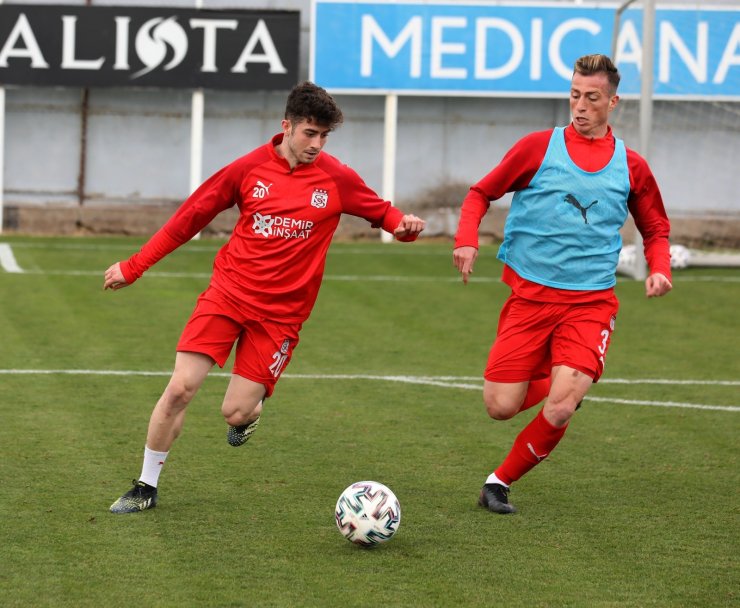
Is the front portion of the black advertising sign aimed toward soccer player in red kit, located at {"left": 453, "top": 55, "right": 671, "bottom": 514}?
yes

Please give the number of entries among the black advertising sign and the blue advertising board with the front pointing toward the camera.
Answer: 2

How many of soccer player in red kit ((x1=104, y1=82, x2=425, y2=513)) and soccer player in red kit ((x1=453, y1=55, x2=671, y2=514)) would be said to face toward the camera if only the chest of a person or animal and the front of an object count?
2

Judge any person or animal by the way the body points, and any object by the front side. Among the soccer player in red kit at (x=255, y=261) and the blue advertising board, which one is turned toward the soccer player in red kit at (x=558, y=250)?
the blue advertising board

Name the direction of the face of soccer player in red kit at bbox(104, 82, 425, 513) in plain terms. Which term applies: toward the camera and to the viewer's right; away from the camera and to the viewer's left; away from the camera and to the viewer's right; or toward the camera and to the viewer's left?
toward the camera and to the viewer's right

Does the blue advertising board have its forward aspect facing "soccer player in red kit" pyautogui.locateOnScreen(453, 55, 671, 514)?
yes

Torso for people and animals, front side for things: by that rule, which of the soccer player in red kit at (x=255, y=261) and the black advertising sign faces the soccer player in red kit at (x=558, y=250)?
the black advertising sign

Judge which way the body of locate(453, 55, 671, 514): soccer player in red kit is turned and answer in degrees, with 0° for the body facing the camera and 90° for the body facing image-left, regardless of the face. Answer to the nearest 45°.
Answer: approximately 0°

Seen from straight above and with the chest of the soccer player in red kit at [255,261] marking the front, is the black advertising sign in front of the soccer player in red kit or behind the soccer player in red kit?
behind

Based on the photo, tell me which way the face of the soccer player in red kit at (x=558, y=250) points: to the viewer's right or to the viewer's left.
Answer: to the viewer's left

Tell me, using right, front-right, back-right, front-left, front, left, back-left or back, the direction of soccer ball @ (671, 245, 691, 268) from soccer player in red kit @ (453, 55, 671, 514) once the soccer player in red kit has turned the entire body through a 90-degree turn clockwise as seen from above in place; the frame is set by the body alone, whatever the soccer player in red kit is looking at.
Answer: right

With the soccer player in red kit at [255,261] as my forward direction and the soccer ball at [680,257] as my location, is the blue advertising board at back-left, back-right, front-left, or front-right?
back-right

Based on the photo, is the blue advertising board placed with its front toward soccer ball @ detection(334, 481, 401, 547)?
yes
